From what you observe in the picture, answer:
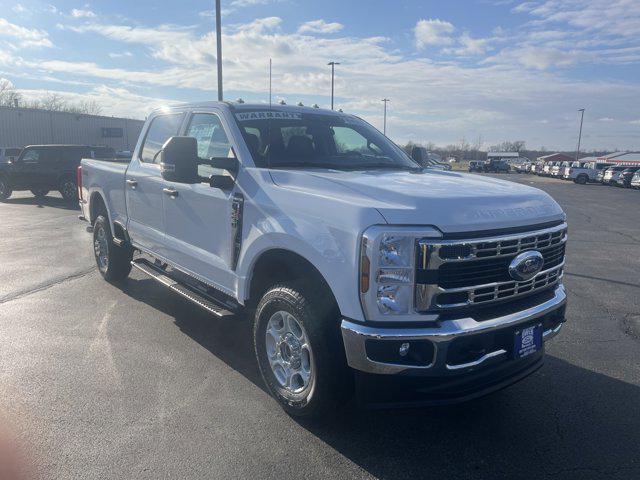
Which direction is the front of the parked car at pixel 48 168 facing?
to the viewer's left

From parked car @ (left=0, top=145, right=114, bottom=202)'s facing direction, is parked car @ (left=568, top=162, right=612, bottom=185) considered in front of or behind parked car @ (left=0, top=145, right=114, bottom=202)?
behind

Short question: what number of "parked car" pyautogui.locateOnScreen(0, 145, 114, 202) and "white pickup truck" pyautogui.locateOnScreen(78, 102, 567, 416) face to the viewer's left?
1

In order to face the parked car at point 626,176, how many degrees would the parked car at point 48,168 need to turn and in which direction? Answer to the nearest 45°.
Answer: approximately 180°

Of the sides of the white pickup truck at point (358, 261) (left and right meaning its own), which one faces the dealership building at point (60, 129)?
back

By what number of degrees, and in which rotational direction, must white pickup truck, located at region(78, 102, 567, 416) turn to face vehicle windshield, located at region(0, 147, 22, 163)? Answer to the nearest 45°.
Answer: approximately 180°

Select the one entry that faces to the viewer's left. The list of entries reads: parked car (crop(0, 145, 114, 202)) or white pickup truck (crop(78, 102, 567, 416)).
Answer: the parked car

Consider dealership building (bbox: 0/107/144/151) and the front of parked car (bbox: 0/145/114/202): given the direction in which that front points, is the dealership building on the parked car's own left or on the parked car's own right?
on the parked car's own right

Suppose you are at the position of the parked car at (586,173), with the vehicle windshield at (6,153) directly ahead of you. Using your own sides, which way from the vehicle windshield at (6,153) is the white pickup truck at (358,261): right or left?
left

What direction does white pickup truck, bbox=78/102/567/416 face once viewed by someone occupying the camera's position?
facing the viewer and to the right of the viewer

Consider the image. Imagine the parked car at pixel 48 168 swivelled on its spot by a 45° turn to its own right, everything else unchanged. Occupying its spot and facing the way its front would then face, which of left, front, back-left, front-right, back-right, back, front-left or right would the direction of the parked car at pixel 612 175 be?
back-right

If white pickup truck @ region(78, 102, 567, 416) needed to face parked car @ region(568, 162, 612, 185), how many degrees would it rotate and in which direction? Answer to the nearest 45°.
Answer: approximately 90° to its left
